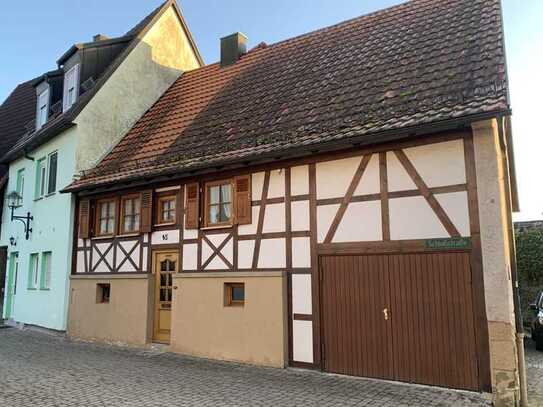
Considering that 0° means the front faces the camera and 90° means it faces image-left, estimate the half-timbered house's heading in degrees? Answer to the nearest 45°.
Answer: approximately 45°

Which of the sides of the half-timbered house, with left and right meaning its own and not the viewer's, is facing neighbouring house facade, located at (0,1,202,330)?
right
